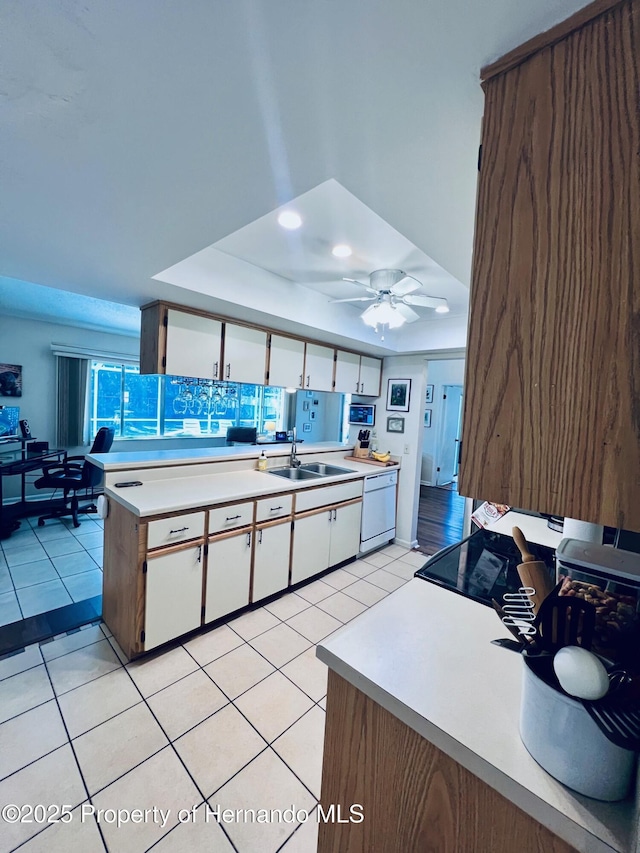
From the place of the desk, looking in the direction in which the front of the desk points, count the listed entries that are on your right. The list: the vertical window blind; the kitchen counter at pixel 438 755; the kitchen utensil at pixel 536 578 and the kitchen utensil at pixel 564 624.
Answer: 3

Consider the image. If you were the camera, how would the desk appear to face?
facing to the right of the viewer

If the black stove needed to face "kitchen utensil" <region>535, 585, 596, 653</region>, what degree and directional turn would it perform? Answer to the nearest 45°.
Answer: approximately 135° to its left

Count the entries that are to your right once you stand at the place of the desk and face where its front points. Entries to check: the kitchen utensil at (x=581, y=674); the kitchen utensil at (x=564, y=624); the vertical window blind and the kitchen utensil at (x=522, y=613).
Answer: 3

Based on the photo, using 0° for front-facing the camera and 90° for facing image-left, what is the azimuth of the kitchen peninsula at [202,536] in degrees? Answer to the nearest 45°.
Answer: approximately 315°

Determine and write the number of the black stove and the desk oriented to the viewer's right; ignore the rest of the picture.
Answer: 1
